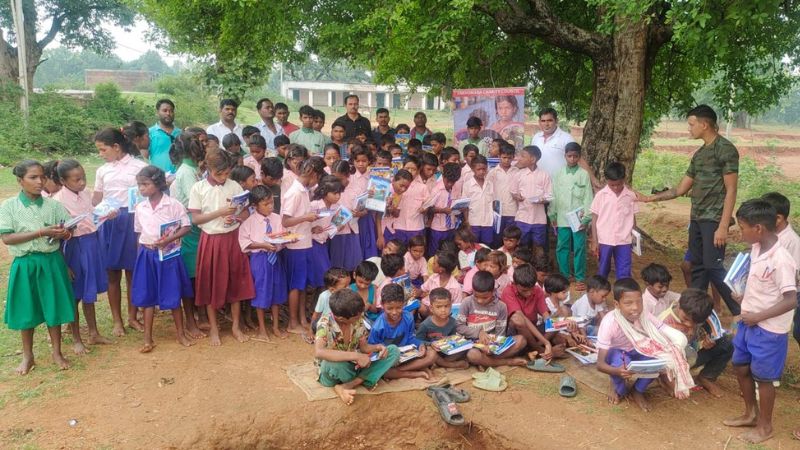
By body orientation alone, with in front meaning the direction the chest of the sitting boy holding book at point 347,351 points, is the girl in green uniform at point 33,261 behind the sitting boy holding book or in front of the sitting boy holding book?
behind

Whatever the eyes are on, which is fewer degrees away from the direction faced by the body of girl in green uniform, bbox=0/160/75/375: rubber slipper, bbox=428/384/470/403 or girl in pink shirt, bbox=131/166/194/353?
the rubber slipper

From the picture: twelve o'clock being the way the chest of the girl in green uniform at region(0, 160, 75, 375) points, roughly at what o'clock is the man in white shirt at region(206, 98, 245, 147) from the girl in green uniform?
The man in white shirt is roughly at 9 o'clock from the girl in green uniform.

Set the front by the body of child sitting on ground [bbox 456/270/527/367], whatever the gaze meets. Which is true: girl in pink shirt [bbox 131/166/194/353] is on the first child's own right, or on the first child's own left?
on the first child's own right

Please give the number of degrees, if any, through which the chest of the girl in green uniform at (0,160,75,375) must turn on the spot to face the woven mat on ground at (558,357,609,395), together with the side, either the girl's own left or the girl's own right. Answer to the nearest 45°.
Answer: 0° — they already face it

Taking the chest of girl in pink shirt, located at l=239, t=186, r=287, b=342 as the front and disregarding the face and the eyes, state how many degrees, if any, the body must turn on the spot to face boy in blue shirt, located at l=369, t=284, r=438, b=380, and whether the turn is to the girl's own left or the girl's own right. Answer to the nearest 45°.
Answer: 0° — they already face them

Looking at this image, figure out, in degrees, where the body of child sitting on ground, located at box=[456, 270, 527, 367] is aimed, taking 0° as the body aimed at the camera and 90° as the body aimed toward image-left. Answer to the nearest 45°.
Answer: approximately 0°

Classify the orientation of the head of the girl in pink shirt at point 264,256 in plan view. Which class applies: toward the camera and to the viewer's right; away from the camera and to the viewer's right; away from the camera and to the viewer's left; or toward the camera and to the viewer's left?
toward the camera and to the viewer's right

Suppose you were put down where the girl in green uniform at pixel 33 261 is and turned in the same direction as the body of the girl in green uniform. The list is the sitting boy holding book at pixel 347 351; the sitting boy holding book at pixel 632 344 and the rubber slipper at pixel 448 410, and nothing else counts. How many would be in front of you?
3

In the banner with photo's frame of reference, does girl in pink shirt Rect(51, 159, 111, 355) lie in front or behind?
in front
